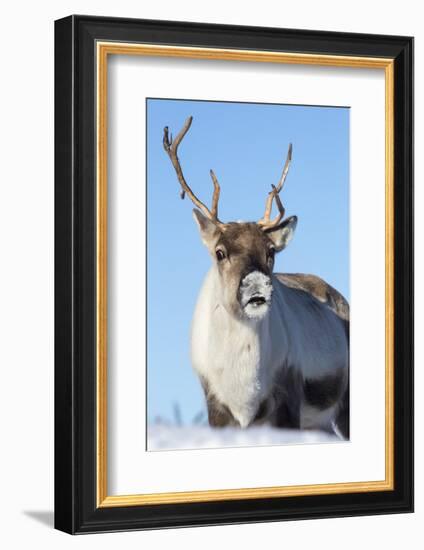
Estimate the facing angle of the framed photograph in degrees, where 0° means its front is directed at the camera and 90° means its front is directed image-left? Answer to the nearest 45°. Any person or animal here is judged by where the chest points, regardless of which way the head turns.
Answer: approximately 315°
